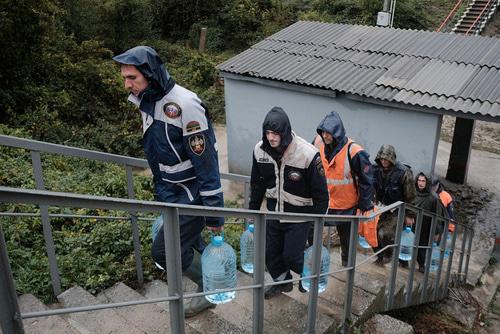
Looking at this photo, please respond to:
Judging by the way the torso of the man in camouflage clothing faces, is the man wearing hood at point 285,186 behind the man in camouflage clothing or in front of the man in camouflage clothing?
in front

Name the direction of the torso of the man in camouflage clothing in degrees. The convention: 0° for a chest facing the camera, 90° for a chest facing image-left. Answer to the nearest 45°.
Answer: approximately 45°

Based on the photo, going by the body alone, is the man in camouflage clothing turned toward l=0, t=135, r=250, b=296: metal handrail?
yes

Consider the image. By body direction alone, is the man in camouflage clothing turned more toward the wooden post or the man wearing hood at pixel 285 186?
the man wearing hood

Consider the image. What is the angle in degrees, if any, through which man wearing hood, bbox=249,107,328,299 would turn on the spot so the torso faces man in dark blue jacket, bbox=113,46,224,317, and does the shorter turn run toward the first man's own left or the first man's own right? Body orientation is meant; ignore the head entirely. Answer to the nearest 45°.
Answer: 0° — they already face them

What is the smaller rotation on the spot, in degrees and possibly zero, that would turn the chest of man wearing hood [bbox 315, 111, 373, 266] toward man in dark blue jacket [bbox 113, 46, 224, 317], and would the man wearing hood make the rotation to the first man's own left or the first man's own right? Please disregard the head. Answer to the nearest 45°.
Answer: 0° — they already face them

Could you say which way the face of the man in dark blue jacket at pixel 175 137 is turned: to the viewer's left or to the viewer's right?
to the viewer's left
